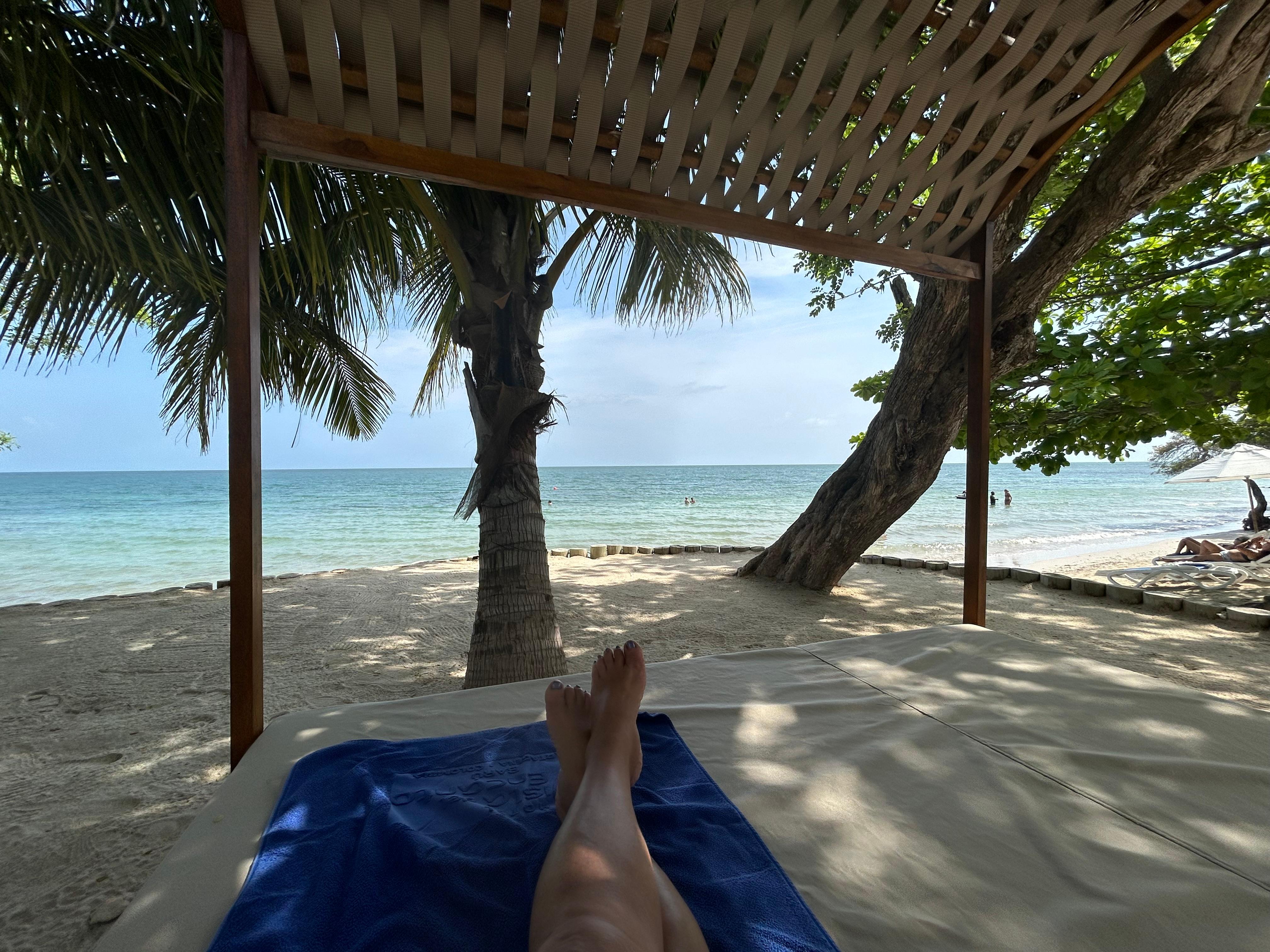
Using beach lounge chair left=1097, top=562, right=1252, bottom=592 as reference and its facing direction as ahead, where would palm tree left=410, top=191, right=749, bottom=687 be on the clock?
The palm tree is roughly at 10 o'clock from the beach lounge chair.

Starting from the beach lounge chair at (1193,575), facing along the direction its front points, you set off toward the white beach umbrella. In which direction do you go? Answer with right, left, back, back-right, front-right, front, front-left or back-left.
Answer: right

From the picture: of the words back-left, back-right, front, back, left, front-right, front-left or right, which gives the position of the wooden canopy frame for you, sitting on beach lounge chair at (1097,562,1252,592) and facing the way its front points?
left

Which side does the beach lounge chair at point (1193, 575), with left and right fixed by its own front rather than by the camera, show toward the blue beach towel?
left

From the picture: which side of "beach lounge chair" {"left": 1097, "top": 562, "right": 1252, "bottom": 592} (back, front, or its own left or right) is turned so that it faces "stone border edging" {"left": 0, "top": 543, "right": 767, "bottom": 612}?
front

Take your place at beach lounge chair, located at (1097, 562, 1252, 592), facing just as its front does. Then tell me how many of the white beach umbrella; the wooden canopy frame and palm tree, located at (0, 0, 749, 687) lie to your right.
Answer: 1

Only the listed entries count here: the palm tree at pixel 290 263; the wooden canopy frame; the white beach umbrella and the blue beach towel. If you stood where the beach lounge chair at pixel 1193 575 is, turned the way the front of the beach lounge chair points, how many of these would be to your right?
1

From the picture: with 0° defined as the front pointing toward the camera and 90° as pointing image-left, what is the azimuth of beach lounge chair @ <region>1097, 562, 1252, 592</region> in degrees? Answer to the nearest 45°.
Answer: approximately 90°

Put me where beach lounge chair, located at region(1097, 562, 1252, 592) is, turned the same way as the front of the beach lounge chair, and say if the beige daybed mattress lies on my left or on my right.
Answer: on my left

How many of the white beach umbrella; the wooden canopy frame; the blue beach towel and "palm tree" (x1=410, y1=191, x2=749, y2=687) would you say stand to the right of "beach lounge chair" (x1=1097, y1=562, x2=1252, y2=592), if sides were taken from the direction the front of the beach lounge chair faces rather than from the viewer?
1
